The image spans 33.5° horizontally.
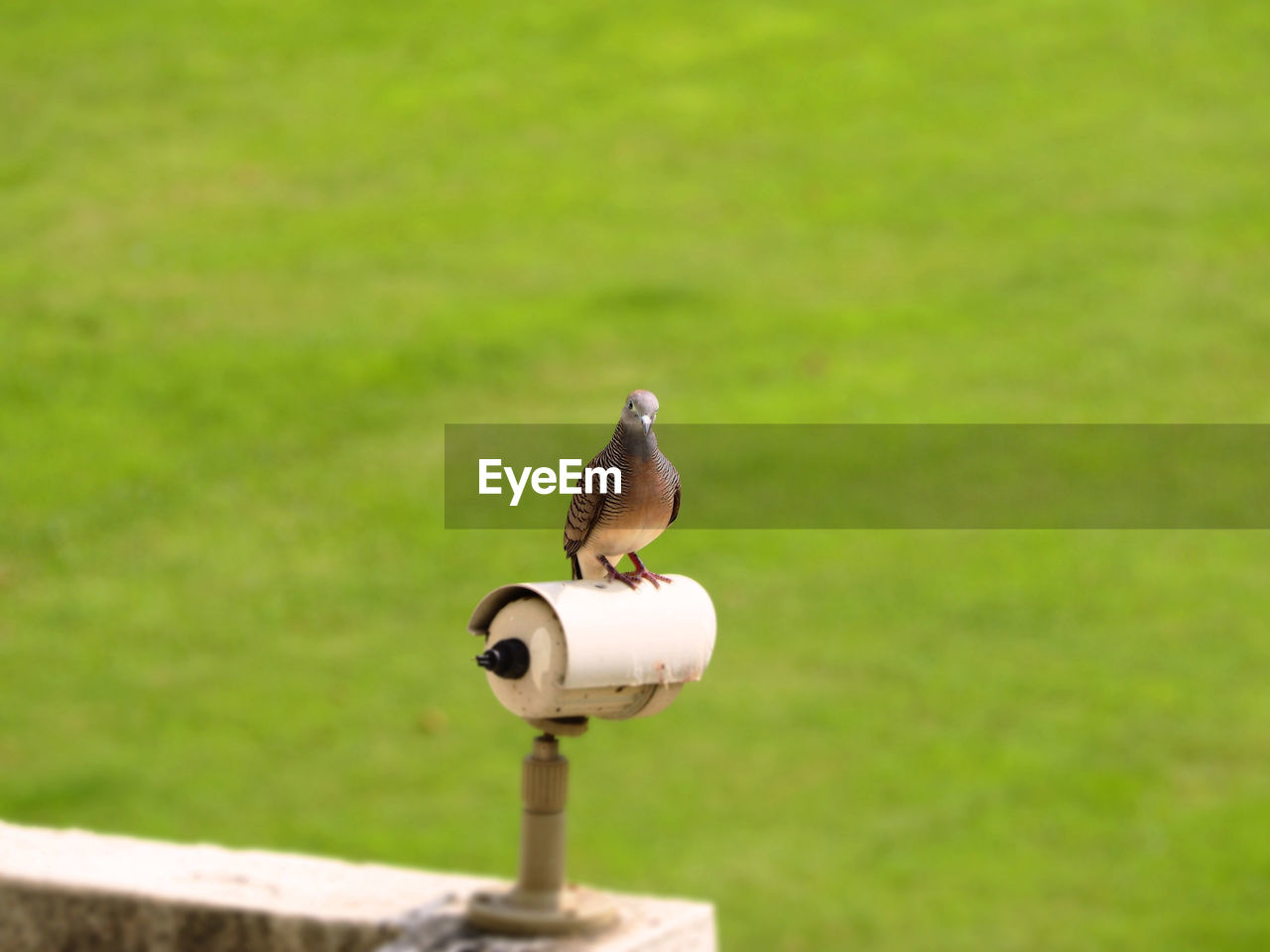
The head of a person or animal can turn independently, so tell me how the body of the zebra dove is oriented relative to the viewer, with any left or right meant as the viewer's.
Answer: facing the viewer and to the right of the viewer
